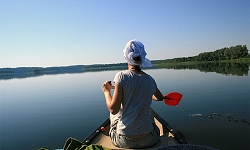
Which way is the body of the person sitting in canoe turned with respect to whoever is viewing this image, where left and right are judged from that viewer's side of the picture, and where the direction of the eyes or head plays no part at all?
facing away from the viewer

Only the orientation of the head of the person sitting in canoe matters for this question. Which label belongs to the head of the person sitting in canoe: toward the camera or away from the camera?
away from the camera
